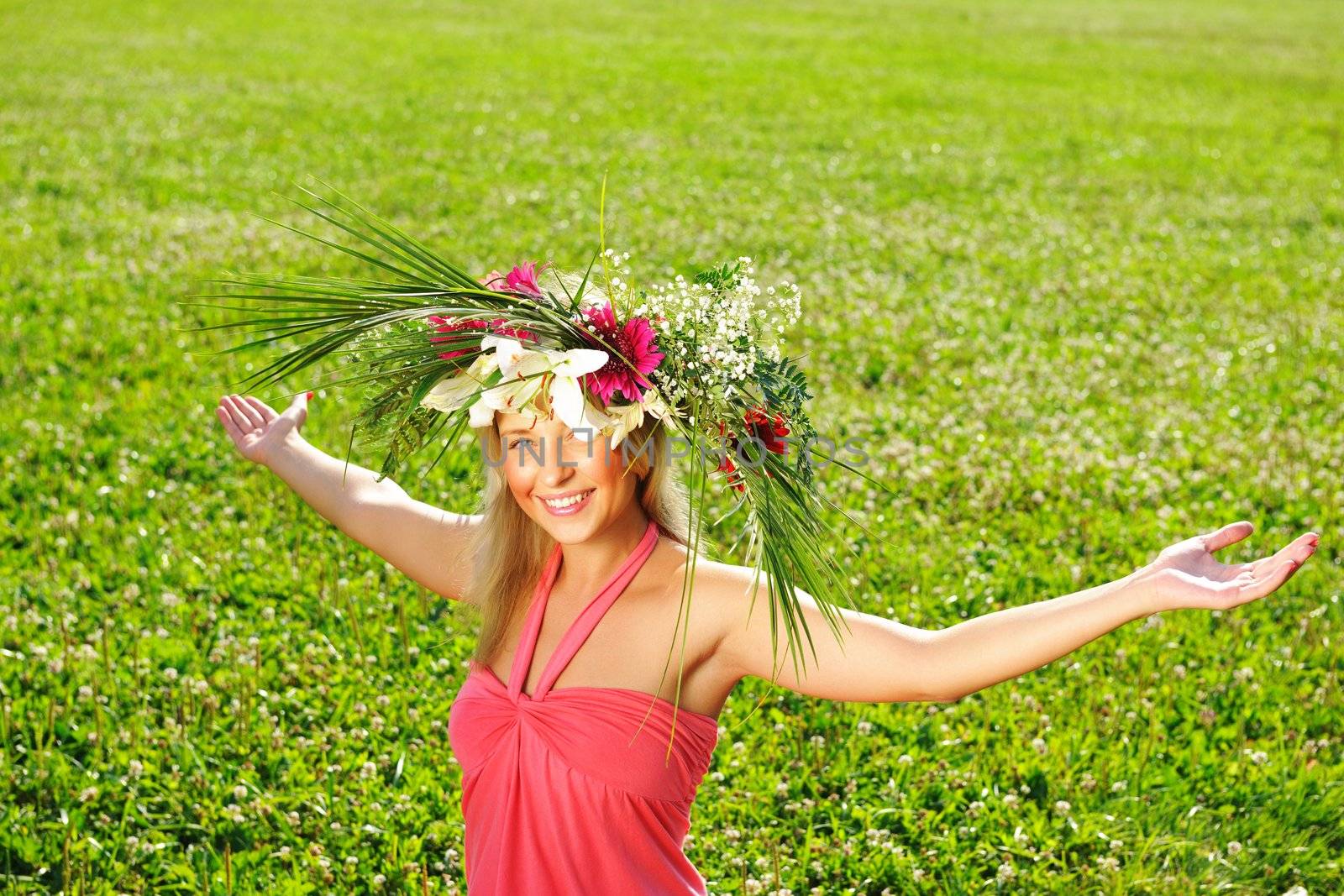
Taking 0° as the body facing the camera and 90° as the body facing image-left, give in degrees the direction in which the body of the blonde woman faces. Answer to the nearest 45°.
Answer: approximately 45°
